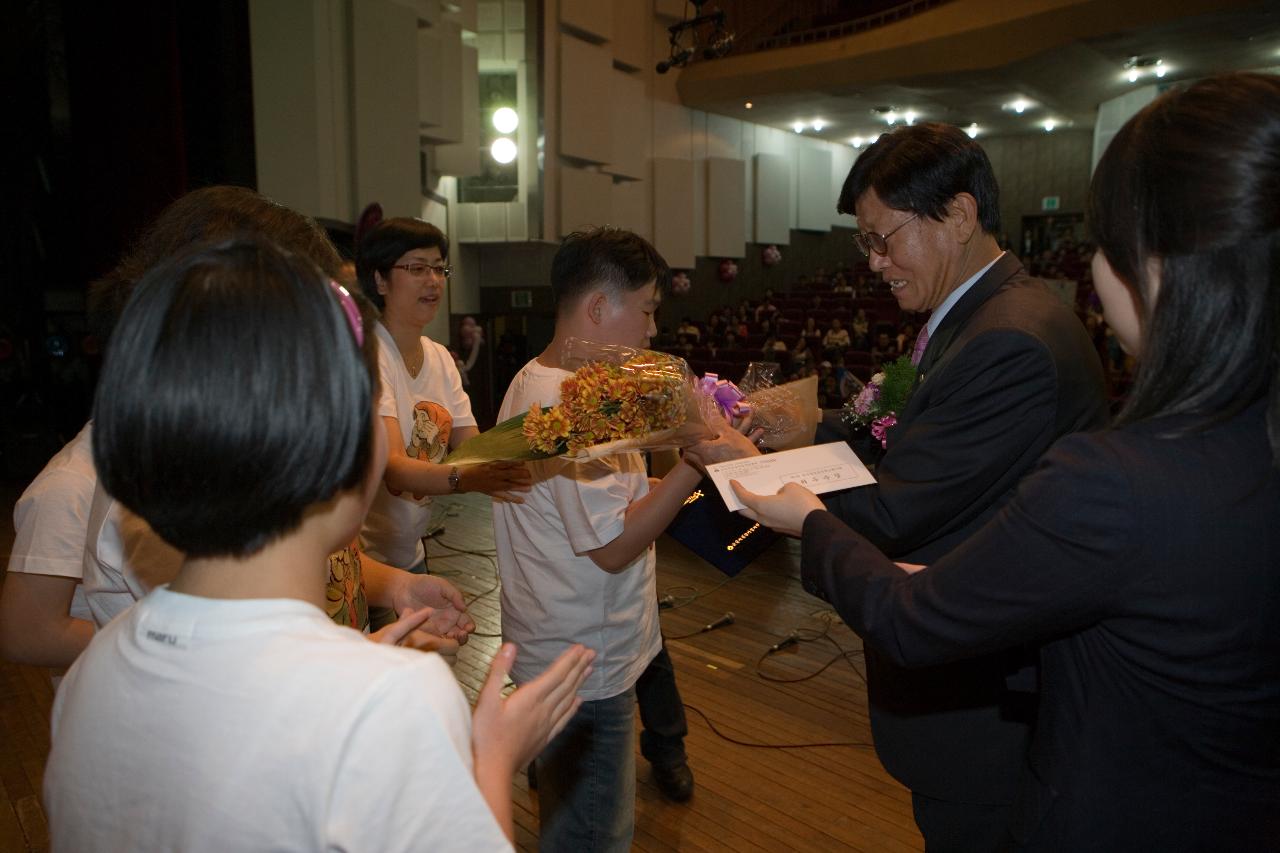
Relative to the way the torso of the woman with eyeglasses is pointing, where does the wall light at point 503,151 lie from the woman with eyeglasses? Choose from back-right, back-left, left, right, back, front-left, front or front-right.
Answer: back-left

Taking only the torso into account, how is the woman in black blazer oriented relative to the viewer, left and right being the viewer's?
facing away from the viewer and to the left of the viewer

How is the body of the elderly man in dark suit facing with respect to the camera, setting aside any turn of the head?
to the viewer's left

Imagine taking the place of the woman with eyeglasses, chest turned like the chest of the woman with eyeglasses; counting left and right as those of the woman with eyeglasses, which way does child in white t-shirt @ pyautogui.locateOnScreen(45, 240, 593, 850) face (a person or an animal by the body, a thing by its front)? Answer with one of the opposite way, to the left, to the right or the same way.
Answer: to the left

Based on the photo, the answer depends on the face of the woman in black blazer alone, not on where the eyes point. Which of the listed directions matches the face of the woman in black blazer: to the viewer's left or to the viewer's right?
to the viewer's left

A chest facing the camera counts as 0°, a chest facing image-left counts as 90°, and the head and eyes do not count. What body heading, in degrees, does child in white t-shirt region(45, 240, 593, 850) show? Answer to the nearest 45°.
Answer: approximately 225°
